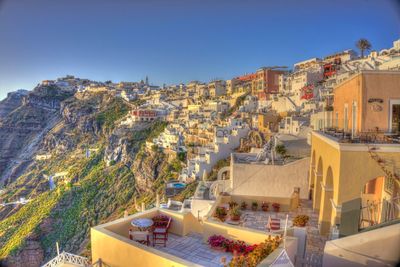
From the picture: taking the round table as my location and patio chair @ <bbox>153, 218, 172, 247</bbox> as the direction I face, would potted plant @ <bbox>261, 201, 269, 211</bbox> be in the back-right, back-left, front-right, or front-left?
front-left

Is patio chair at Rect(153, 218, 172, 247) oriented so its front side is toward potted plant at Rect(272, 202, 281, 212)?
no

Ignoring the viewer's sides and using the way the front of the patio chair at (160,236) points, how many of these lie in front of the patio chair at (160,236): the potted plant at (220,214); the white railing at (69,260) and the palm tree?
1

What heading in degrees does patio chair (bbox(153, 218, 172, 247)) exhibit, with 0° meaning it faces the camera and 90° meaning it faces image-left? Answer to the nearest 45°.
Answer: approximately 90°

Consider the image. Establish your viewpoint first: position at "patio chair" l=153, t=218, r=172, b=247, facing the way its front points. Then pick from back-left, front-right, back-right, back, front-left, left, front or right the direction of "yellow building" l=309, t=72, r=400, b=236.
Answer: back

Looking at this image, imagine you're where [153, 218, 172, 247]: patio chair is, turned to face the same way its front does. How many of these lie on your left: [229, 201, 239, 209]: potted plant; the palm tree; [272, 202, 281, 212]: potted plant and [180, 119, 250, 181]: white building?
0

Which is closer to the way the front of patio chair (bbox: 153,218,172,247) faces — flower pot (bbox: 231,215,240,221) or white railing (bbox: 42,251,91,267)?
the white railing

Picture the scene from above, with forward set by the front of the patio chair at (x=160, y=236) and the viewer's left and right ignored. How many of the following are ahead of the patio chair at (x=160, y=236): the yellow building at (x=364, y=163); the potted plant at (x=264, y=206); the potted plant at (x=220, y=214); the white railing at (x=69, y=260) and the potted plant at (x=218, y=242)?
1

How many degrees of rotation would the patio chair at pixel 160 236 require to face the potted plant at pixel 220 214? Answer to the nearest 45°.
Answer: approximately 135° to its right

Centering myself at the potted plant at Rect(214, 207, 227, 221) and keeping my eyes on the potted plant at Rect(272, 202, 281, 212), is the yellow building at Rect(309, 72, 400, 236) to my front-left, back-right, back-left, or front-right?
front-right

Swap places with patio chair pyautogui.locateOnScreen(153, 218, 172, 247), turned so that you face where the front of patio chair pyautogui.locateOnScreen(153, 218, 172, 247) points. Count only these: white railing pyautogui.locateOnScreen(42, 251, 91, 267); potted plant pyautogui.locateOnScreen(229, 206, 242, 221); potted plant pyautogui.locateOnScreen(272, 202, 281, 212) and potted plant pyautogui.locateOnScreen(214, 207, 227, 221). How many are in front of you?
1

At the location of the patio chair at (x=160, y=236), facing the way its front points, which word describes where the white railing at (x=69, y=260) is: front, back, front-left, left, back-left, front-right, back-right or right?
front

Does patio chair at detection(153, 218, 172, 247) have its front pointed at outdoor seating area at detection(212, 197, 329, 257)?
no
